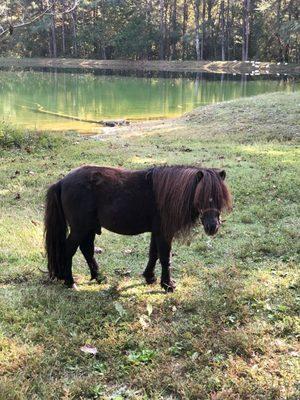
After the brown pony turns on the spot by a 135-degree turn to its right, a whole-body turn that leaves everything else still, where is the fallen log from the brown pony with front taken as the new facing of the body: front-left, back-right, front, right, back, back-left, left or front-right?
back-right

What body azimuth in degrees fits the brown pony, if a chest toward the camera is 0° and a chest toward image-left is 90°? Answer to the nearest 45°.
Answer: approximately 270°
